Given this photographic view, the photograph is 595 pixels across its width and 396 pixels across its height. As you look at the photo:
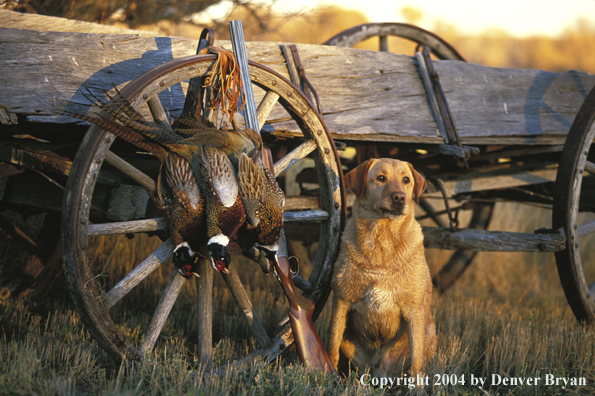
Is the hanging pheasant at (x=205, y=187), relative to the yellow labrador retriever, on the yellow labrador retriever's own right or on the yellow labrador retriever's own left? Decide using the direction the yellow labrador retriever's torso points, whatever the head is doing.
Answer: on the yellow labrador retriever's own right

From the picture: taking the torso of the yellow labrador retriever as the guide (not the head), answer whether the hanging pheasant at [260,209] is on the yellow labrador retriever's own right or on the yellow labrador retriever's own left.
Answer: on the yellow labrador retriever's own right

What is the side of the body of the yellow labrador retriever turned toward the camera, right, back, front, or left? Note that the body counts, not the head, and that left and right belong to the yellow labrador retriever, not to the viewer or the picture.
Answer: front
